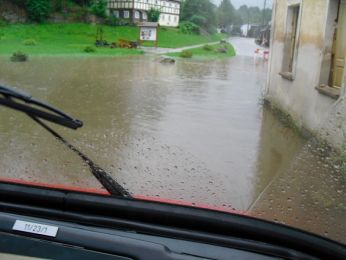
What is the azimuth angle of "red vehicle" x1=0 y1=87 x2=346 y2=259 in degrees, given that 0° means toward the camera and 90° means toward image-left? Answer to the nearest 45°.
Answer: approximately 180°

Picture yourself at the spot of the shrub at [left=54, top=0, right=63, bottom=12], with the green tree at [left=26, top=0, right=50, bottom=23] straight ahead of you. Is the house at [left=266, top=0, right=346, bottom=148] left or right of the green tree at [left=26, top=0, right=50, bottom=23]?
left

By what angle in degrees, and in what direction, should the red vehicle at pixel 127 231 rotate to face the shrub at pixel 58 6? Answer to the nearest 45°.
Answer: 0° — it already faces it
